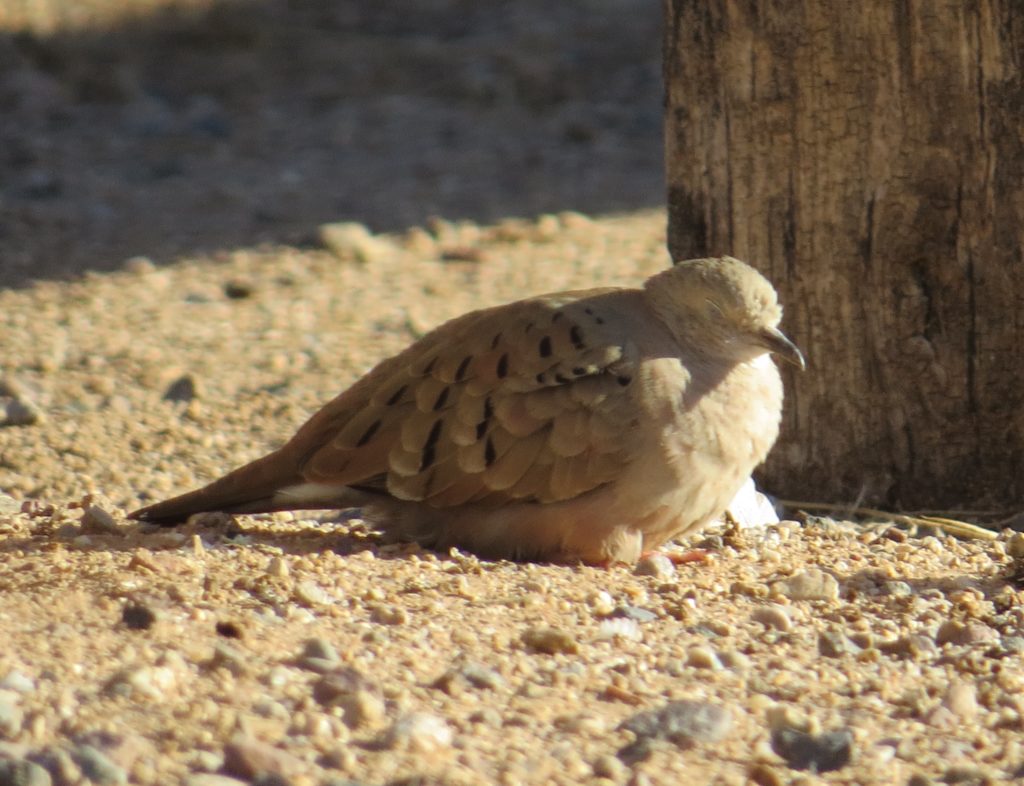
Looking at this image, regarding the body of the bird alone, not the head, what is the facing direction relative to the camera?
to the viewer's right

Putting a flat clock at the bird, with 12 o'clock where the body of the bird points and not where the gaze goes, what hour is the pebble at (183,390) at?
The pebble is roughly at 8 o'clock from the bird.

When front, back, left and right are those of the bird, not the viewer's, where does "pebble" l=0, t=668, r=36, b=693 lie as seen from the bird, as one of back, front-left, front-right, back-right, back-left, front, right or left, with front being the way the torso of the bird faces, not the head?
back-right

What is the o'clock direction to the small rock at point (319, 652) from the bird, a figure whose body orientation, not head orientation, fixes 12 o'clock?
The small rock is roughly at 4 o'clock from the bird.

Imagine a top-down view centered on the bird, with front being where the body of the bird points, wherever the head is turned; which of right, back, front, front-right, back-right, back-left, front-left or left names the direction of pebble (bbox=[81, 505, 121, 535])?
back

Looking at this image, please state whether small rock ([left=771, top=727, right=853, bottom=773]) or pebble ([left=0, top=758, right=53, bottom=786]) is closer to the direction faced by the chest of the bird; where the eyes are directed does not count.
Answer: the small rock

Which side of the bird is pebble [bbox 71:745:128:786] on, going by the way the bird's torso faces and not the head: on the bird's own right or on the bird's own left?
on the bird's own right

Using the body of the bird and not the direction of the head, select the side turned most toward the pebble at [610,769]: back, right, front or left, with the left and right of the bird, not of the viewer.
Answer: right

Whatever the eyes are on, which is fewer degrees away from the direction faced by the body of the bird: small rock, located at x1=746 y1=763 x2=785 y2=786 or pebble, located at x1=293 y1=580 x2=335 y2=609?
the small rock

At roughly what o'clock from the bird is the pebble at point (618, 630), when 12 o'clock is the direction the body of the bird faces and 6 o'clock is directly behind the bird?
The pebble is roughly at 3 o'clock from the bird.

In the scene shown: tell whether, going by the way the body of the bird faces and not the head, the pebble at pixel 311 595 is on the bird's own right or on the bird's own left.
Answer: on the bird's own right
